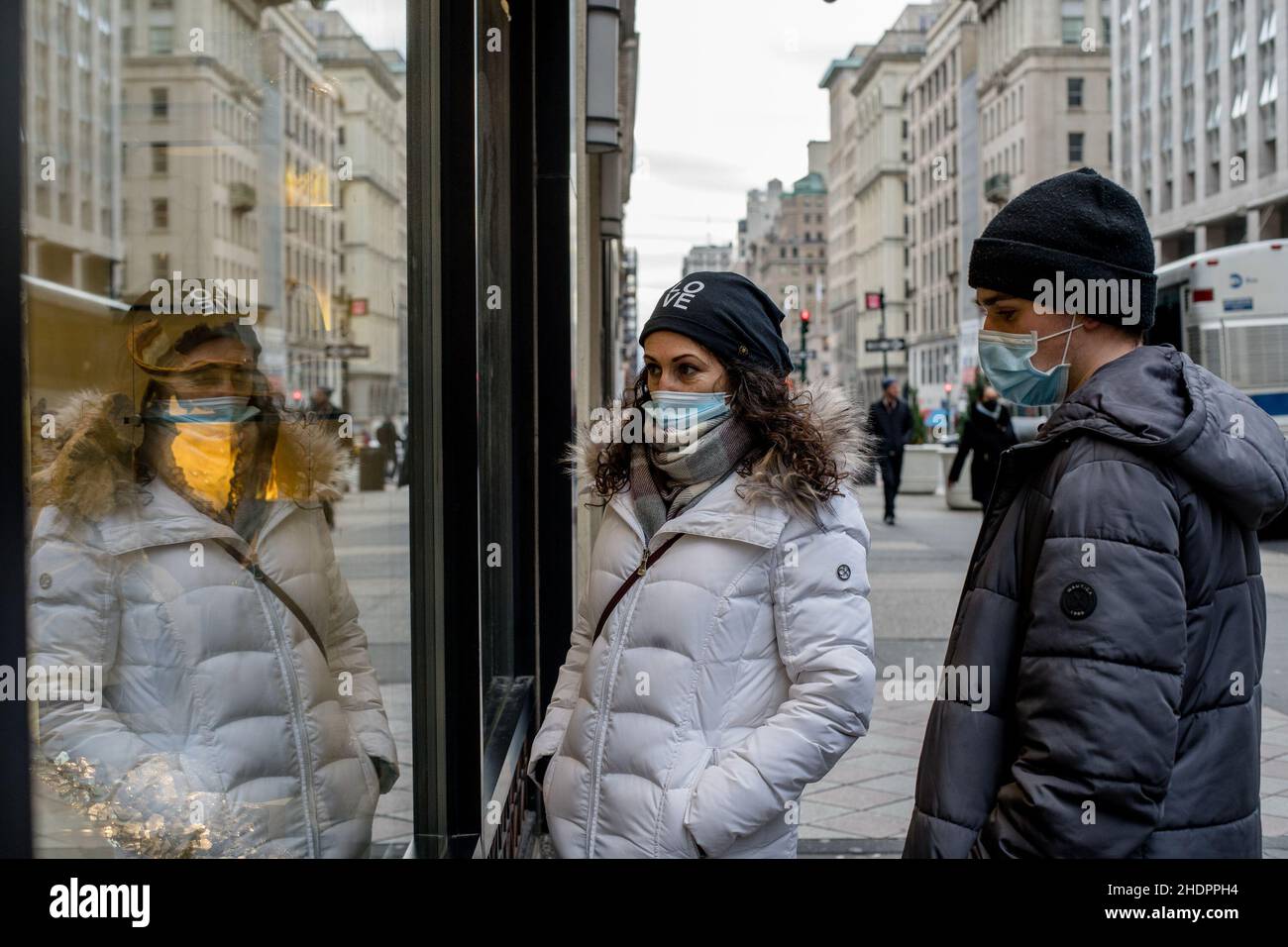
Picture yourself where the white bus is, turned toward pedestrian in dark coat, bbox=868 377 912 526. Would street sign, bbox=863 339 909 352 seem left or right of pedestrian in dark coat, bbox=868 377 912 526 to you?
right

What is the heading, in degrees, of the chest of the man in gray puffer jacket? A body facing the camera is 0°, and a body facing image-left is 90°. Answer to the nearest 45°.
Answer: approximately 90°

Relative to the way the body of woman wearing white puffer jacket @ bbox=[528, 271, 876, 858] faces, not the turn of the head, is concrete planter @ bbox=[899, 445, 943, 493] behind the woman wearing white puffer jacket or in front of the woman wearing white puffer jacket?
behind

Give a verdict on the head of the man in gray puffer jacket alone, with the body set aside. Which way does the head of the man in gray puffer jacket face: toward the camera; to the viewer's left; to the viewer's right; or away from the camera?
to the viewer's left

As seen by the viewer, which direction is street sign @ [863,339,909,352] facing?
toward the camera

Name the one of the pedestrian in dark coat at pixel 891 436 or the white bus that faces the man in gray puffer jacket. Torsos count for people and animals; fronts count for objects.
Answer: the pedestrian in dark coat

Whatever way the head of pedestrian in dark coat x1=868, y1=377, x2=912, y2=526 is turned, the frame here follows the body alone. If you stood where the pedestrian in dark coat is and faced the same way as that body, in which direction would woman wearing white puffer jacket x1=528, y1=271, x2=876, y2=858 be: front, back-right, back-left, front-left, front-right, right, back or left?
front

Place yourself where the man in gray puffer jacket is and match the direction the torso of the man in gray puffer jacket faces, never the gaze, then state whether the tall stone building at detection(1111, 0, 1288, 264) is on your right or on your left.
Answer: on your right

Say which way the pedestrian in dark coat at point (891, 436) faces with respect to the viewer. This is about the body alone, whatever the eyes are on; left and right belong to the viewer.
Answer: facing the viewer
